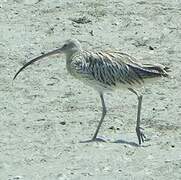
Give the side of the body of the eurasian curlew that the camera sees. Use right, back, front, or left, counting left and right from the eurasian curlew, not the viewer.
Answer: left
